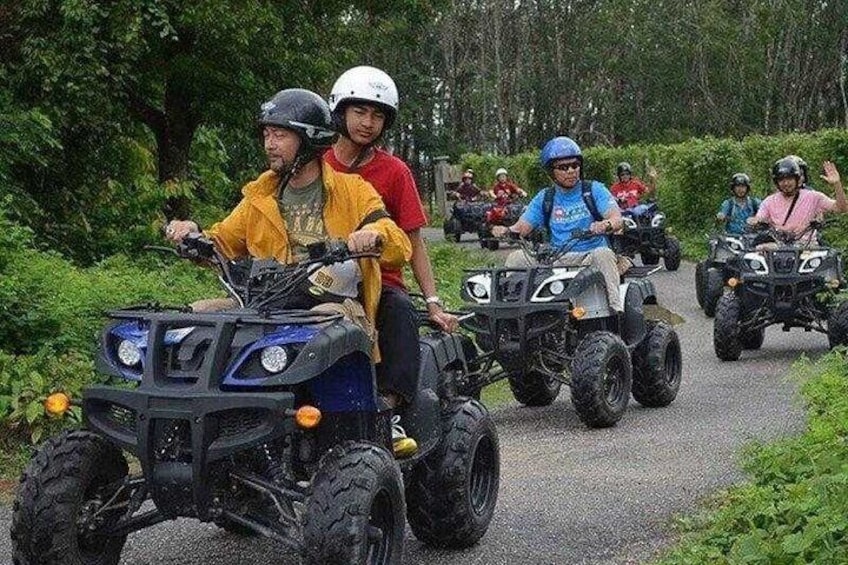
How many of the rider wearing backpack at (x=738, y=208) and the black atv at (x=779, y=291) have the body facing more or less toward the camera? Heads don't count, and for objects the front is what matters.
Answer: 2

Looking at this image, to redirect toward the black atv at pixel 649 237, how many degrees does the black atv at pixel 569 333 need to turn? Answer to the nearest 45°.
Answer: approximately 135° to its right

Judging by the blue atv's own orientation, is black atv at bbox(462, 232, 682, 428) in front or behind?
behind

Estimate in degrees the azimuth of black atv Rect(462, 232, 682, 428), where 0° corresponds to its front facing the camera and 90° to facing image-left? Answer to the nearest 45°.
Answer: approximately 45°
